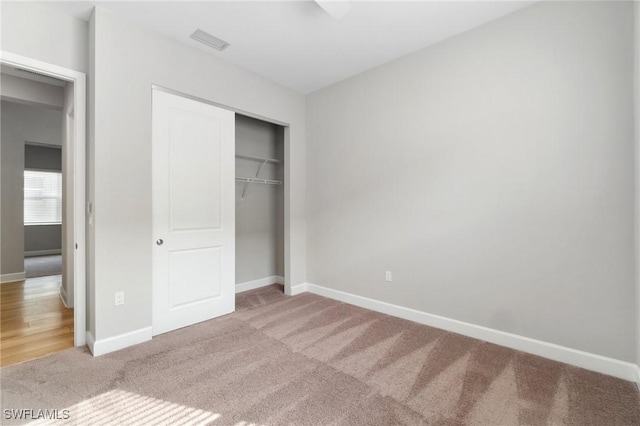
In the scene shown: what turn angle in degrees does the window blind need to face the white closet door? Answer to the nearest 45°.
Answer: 0° — it already faces it

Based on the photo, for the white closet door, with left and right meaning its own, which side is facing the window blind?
back

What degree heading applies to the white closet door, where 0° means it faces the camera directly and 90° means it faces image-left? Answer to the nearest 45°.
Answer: approximately 315°

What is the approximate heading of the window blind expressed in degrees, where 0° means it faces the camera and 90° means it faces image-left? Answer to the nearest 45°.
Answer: approximately 0°

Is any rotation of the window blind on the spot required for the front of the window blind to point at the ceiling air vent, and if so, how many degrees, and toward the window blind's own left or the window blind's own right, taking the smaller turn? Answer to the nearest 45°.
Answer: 0° — it already faces it
